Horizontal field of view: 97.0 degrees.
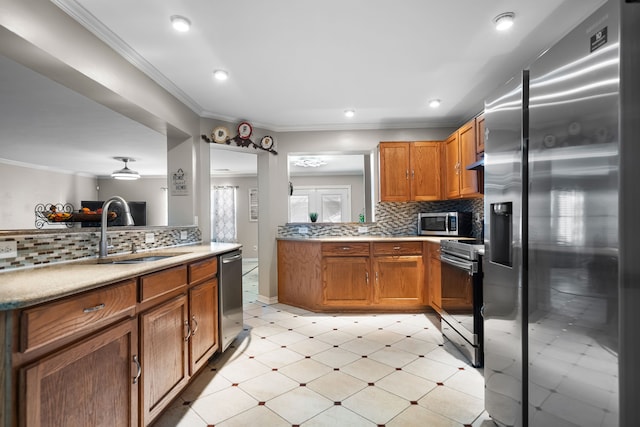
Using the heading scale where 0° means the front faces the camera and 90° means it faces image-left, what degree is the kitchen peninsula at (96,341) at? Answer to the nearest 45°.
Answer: approximately 315°

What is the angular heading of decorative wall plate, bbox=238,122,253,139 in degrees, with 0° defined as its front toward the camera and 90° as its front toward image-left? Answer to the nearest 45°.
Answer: approximately 0°

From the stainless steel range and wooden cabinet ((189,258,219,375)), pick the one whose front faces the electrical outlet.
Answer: the stainless steel range

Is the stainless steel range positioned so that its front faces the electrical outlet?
yes

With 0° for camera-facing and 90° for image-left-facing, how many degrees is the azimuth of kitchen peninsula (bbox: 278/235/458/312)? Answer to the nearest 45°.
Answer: approximately 0°

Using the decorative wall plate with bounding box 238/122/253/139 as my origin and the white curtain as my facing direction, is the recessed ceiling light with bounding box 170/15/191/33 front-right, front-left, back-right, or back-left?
back-left

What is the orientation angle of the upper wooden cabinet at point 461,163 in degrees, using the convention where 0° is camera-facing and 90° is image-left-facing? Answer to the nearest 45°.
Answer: approximately 45°

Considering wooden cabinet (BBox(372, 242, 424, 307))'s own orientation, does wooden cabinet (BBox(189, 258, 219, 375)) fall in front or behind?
in front

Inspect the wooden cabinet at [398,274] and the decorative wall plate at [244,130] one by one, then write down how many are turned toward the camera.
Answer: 2

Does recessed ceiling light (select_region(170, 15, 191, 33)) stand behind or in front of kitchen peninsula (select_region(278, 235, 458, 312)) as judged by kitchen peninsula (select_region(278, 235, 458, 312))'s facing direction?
in front
